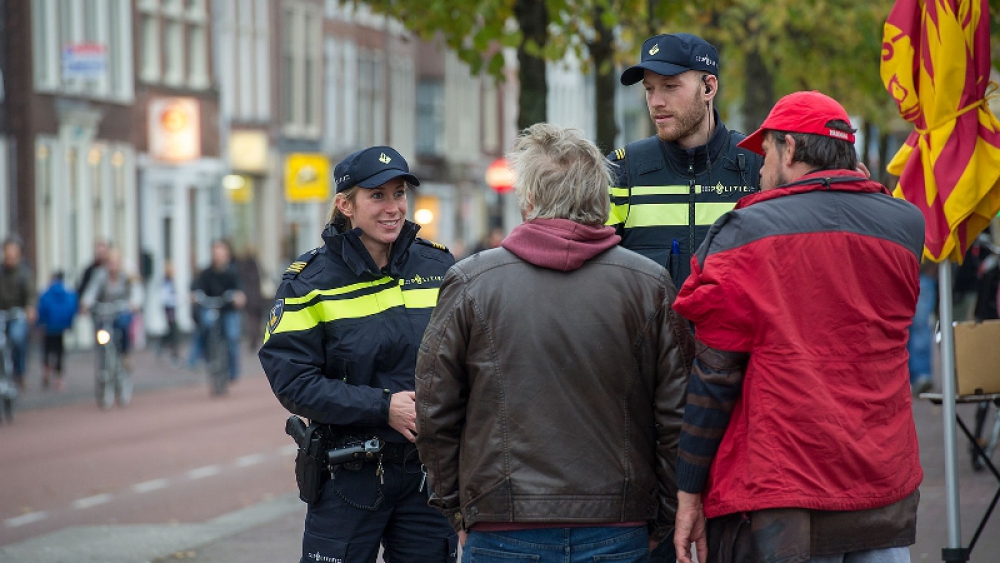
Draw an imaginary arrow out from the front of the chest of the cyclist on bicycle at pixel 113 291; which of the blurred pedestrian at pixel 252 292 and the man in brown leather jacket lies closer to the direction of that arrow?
the man in brown leather jacket

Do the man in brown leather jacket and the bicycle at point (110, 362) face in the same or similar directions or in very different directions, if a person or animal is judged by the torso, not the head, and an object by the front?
very different directions

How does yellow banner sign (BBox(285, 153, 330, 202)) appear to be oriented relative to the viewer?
toward the camera

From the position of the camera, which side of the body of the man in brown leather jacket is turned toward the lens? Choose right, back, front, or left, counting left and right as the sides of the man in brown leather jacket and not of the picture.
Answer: back

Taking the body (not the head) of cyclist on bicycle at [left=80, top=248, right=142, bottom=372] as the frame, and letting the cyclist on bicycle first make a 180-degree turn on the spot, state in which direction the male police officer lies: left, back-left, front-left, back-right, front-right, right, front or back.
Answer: back

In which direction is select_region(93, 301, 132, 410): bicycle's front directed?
toward the camera

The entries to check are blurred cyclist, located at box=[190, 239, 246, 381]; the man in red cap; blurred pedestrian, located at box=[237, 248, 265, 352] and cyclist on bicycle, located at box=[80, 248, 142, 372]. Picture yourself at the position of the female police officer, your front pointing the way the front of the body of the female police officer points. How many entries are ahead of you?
1

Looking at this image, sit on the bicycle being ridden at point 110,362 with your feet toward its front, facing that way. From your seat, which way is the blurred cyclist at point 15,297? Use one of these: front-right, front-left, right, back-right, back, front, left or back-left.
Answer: right

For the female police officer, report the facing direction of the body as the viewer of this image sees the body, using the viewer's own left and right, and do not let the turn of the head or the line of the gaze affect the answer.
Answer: facing the viewer and to the right of the viewer

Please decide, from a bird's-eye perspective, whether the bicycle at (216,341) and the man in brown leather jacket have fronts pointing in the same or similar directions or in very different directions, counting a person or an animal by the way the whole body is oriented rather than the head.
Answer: very different directions

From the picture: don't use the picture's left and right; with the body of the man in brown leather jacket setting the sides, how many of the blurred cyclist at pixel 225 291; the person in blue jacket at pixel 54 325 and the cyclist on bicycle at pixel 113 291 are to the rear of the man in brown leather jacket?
0

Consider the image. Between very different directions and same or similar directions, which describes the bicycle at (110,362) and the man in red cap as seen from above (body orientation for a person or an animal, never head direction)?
very different directions

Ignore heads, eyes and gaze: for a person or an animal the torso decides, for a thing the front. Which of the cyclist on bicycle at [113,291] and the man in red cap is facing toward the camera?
the cyclist on bicycle

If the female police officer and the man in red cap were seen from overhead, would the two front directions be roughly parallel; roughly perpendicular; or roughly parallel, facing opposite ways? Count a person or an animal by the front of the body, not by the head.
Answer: roughly parallel, facing opposite ways

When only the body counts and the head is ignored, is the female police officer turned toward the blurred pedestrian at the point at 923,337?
no

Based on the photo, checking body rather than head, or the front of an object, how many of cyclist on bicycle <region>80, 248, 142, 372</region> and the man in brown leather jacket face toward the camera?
1

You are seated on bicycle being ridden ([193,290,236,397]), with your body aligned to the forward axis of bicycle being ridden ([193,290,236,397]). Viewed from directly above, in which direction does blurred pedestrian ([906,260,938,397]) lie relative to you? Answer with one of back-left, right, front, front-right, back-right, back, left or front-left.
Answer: front-left
